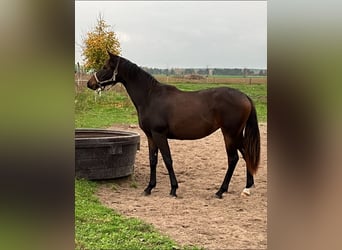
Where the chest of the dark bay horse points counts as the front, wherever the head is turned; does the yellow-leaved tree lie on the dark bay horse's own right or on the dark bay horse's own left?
on the dark bay horse's own right

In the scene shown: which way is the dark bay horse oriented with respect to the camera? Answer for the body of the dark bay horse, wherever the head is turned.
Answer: to the viewer's left
